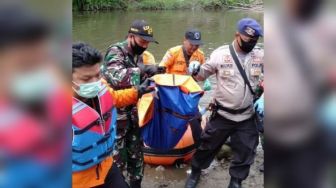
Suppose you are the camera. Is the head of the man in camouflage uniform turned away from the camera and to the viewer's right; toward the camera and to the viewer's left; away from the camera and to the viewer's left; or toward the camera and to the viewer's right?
toward the camera and to the viewer's right

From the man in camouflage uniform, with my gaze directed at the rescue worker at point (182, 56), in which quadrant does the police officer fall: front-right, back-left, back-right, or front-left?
front-right

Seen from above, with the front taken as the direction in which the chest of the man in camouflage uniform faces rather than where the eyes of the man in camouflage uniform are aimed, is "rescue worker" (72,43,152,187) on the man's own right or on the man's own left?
on the man's own right

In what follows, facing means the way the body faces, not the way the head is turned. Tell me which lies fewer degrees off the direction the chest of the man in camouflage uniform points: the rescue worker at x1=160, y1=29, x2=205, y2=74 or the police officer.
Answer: the police officer

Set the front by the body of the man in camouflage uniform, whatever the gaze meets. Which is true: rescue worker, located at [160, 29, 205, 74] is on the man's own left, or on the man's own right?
on the man's own left

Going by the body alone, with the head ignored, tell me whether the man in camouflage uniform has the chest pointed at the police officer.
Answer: no
